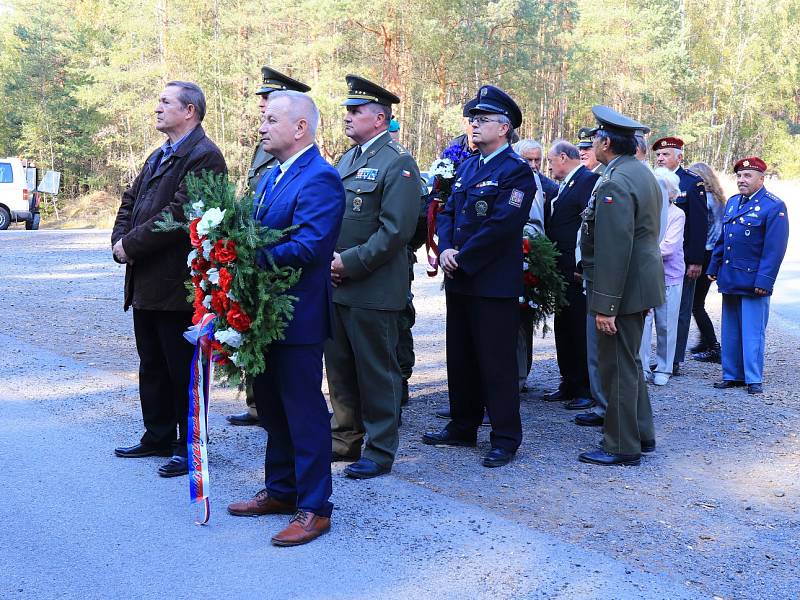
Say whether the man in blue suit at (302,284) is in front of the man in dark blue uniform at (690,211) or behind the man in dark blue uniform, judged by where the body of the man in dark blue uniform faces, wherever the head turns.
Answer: in front

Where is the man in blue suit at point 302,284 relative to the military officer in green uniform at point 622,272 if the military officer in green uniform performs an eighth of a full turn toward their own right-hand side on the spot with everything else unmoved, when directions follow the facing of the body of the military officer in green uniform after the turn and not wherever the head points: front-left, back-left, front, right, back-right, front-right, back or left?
left

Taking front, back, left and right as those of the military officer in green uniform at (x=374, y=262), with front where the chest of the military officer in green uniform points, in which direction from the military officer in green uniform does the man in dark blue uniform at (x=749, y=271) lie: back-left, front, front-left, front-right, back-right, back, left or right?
back

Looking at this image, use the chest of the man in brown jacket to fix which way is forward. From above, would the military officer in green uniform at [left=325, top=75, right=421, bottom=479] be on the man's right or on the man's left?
on the man's left

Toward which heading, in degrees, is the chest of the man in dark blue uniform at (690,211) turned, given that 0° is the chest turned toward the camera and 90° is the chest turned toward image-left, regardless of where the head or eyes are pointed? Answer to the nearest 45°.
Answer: approximately 45°

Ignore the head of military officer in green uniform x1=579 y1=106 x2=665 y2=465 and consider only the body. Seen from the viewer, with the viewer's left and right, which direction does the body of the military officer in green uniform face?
facing to the left of the viewer

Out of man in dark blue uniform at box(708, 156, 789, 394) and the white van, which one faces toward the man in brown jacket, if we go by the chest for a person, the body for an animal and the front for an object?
the man in dark blue uniform

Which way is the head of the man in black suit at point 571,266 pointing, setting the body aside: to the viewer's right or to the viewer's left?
to the viewer's left

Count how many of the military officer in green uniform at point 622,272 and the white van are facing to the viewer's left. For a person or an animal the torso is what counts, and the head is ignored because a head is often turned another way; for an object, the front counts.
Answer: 2

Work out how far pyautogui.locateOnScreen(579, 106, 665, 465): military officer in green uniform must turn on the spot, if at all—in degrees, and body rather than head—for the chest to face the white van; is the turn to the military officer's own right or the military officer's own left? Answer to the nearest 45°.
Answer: approximately 45° to the military officer's own right

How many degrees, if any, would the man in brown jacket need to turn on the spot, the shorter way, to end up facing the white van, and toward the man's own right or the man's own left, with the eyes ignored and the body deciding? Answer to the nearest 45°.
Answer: approximately 135° to the man's own right

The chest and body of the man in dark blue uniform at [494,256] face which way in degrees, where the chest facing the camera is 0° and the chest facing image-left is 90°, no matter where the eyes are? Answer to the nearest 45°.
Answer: approximately 45°
